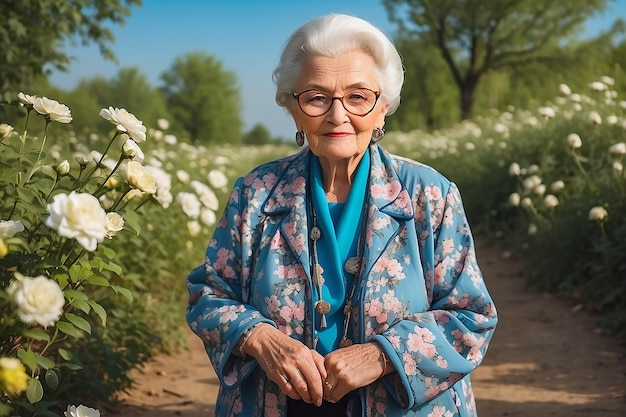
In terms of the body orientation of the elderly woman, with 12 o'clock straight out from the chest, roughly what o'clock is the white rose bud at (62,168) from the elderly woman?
The white rose bud is roughly at 3 o'clock from the elderly woman.

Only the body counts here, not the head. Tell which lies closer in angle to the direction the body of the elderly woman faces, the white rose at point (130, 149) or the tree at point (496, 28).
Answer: the white rose

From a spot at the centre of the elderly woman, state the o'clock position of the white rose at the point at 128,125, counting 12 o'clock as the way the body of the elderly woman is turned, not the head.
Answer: The white rose is roughly at 3 o'clock from the elderly woman.

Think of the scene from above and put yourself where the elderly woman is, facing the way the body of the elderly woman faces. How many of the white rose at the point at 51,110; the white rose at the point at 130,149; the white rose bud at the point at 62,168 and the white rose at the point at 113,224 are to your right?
4

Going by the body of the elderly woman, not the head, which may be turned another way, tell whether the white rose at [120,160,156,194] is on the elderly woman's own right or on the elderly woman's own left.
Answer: on the elderly woman's own right

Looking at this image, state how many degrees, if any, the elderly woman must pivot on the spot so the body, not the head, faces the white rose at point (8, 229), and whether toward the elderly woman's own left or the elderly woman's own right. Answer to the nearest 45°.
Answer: approximately 90° to the elderly woman's own right

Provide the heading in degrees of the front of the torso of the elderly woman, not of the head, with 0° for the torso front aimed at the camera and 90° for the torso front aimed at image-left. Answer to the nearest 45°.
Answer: approximately 0°

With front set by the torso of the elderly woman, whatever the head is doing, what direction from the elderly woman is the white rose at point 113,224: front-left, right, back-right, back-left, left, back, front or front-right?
right

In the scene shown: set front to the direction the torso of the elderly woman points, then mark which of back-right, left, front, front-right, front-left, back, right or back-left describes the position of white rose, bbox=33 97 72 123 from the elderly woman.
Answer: right
